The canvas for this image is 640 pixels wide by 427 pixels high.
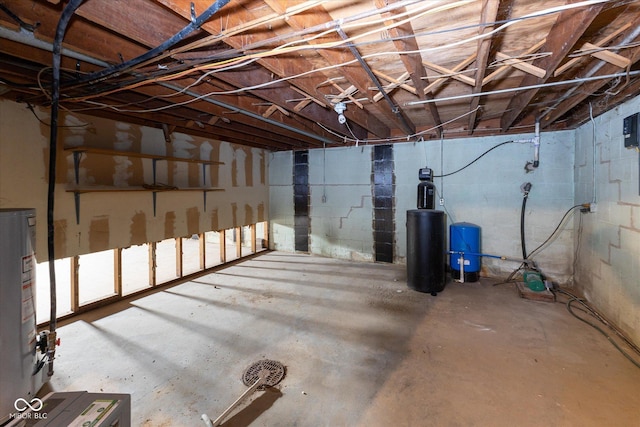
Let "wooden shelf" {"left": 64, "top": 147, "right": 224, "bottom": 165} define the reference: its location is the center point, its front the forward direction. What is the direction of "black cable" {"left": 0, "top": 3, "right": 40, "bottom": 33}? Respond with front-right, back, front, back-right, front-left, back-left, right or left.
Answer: front-right

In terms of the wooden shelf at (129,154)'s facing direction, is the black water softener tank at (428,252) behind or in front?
in front

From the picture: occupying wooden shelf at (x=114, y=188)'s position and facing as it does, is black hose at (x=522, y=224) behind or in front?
in front

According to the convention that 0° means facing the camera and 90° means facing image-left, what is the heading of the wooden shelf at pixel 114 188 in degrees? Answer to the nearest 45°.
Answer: approximately 315°

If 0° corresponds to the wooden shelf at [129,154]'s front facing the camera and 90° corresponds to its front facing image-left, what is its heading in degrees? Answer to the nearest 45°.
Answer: approximately 315°

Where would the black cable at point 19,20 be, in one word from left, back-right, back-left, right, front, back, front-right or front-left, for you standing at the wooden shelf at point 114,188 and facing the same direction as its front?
front-right
